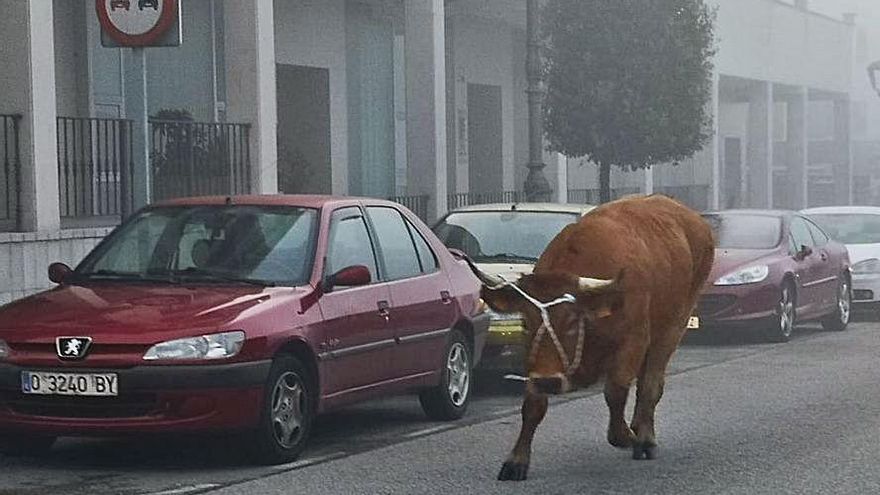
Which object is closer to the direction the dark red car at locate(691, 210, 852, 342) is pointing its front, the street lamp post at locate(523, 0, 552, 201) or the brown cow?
the brown cow

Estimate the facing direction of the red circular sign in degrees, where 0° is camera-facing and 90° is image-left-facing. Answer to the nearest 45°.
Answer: approximately 0°

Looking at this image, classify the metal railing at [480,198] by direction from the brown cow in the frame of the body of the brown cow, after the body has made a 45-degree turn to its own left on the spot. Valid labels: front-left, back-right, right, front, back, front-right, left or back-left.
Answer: back

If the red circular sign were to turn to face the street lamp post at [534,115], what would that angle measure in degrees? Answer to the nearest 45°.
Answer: approximately 135° to its left

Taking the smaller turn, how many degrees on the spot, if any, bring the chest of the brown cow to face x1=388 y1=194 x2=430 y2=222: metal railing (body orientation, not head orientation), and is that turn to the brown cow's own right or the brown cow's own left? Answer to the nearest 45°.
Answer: approximately 135° to the brown cow's own right

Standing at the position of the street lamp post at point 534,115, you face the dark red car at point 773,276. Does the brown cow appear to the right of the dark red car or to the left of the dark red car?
right
